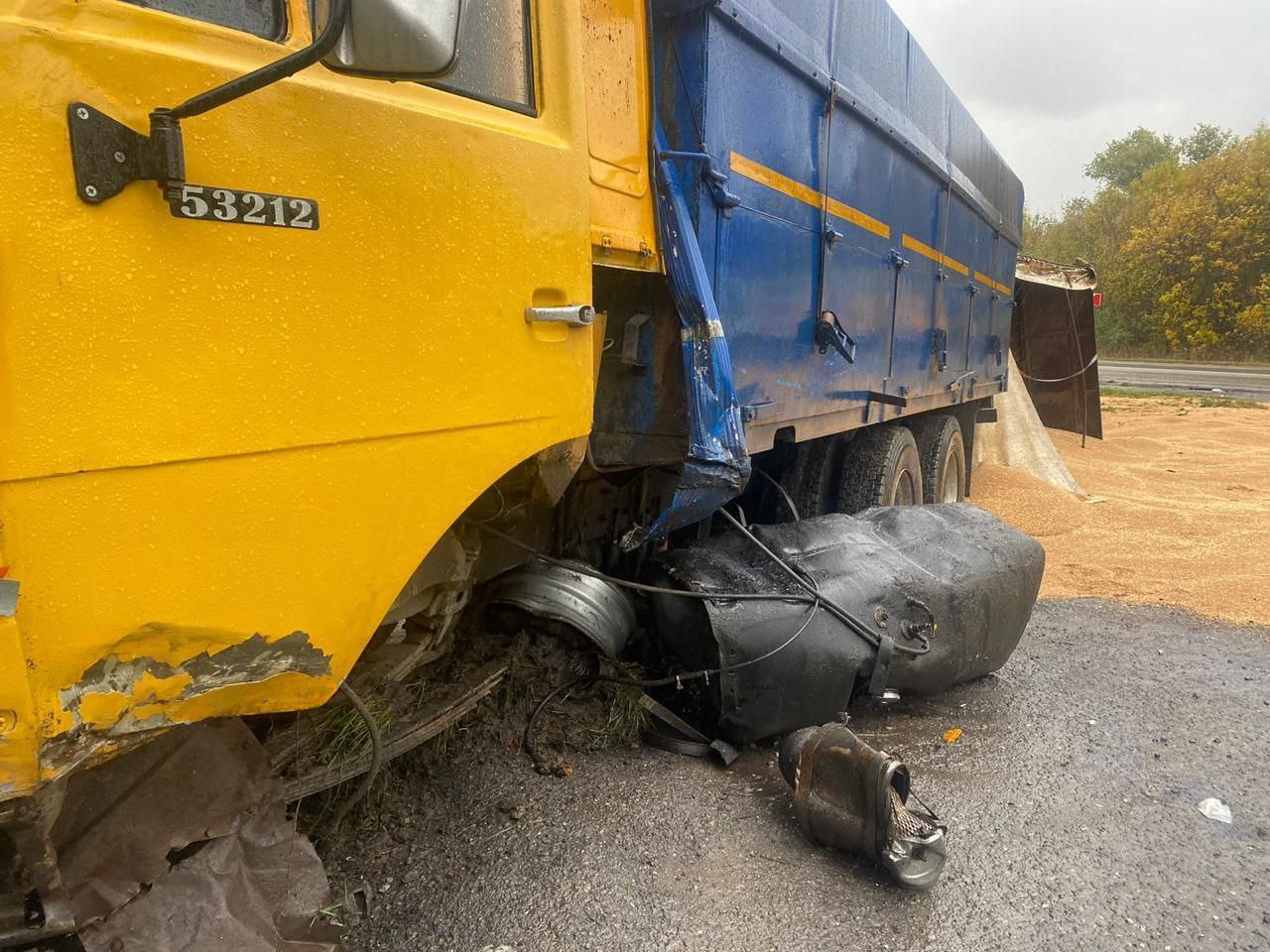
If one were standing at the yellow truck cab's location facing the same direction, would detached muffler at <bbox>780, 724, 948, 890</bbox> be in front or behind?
behind

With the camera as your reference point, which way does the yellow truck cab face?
facing the viewer and to the left of the viewer
